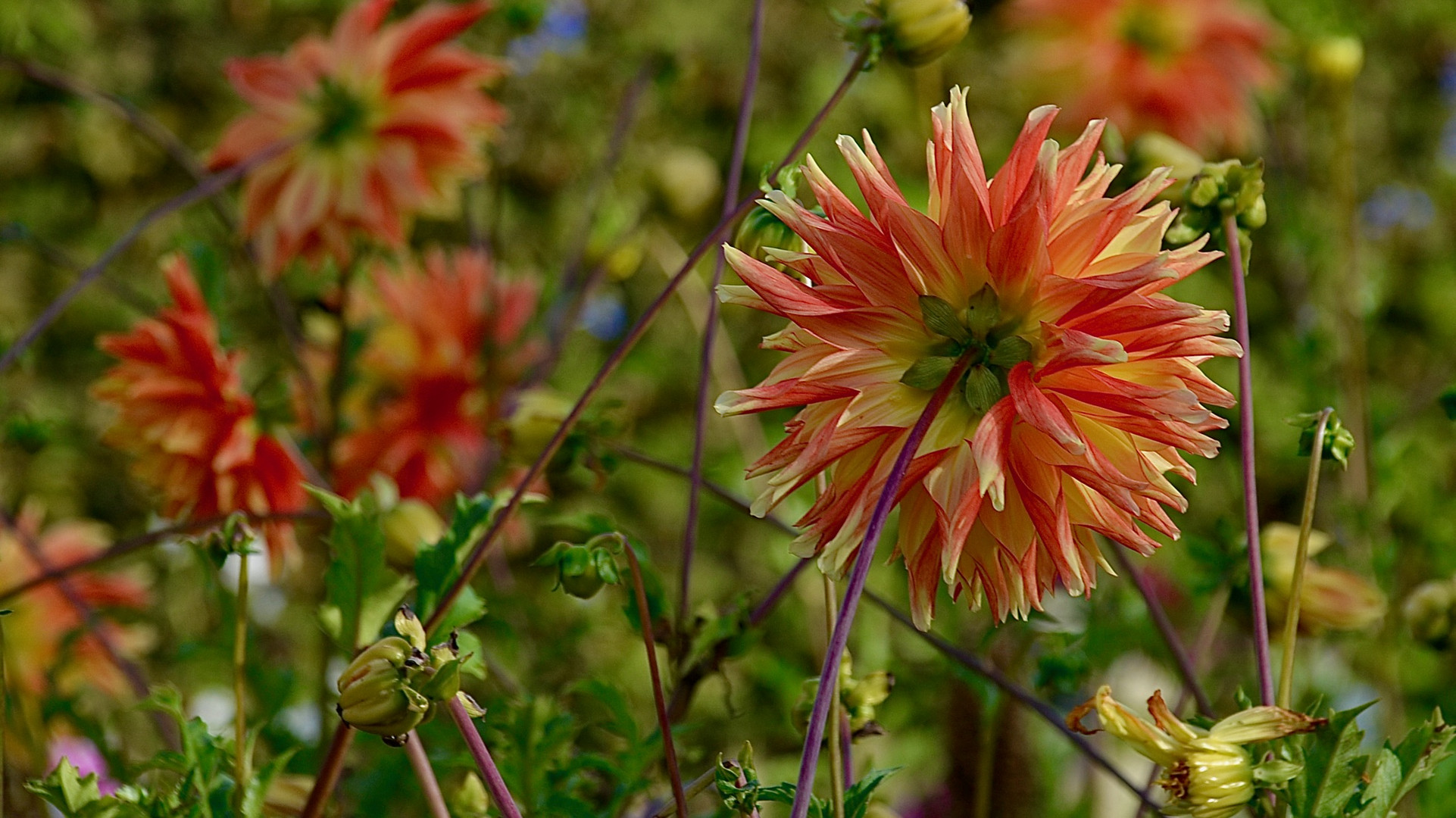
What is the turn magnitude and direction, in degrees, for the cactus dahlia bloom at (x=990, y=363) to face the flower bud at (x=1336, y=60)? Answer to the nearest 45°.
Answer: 0° — it already faces it

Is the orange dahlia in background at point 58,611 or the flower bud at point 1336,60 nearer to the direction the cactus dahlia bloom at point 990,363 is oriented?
the flower bud

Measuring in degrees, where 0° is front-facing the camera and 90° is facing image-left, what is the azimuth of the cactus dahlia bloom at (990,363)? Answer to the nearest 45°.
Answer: approximately 180°

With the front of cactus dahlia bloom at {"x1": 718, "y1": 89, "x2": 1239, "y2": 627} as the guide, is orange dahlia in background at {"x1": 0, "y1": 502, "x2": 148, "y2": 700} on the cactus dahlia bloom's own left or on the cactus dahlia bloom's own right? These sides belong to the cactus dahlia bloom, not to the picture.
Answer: on the cactus dahlia bloom's own left
